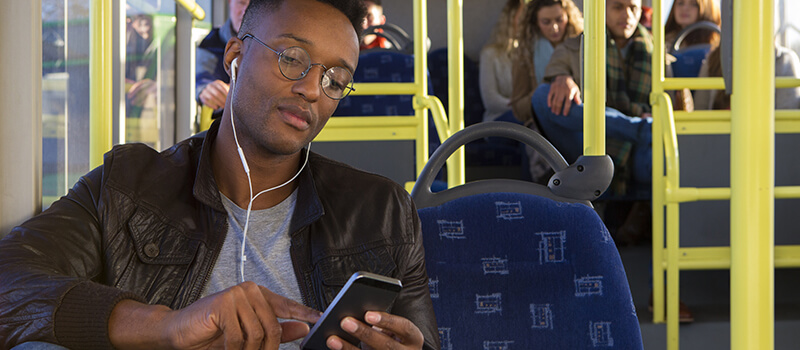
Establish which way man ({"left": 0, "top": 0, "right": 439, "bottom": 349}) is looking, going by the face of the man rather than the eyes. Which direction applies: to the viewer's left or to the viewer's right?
to the viewer's right

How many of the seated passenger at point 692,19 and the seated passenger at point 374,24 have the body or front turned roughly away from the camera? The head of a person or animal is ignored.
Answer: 0

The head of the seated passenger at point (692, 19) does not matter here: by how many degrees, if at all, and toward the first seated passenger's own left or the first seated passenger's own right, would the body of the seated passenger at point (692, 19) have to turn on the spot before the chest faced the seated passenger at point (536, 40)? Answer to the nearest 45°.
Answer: approximately 45° to the first seated passenger's own right

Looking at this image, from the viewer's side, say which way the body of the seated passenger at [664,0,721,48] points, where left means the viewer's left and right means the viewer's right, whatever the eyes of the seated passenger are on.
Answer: facing the viewer and to the left of the viewer

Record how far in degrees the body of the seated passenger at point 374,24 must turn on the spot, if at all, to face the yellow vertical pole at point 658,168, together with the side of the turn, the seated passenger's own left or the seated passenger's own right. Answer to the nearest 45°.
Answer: approximately 45° to the seated passenger's own left

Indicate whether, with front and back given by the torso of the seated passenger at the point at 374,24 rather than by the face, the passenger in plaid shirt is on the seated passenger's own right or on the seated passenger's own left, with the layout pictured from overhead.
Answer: on the seated passenger's own left

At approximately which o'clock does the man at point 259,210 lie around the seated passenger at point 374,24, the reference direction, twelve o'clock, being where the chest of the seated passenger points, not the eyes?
The man is roughly at 12 o'clock from the seated passenger.

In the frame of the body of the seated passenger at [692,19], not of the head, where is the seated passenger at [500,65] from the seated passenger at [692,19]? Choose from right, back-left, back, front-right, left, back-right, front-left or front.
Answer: front-right

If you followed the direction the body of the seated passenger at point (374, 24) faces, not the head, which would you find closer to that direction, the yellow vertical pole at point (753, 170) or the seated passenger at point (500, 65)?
the yellow vertical pole

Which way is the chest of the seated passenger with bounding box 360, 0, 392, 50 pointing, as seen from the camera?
toward the camera

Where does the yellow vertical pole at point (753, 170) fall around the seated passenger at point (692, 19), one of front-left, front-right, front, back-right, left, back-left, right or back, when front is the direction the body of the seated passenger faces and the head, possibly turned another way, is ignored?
front-left

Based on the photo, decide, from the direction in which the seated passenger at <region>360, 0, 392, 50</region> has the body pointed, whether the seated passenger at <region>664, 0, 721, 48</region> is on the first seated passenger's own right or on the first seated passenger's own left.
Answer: on the first seated passenger's own left

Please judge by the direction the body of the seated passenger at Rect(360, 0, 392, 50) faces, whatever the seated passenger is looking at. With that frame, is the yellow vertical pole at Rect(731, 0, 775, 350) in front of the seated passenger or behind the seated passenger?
in front

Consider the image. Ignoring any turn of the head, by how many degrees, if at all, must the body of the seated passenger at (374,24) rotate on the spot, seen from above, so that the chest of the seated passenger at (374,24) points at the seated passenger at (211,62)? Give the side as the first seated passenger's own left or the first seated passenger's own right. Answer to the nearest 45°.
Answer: approximately 45° to the first seated passenger's own right
